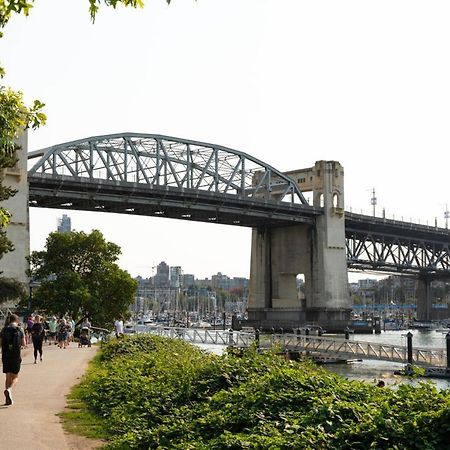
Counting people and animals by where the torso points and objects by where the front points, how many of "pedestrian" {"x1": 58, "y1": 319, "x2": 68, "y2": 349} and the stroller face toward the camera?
2

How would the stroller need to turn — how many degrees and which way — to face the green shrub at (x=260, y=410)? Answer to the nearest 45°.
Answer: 0° — it already faces it

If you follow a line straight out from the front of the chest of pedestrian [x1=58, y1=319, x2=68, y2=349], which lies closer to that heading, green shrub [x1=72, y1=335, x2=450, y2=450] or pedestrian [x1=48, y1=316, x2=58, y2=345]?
the green shrub

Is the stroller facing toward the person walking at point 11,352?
yes

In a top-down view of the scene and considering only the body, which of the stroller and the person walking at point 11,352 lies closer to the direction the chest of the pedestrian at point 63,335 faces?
the person walking
